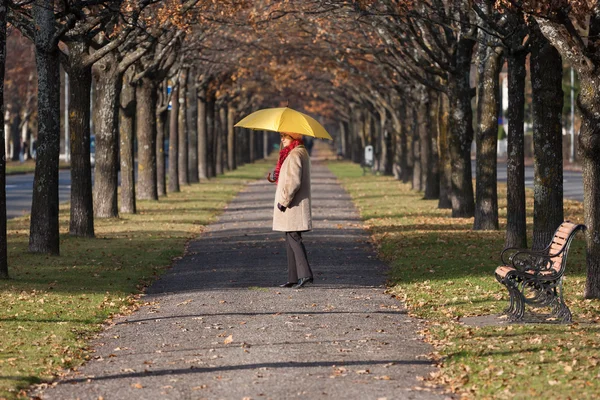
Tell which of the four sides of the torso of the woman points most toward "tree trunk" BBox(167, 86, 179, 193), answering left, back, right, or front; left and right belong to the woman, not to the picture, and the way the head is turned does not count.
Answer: right

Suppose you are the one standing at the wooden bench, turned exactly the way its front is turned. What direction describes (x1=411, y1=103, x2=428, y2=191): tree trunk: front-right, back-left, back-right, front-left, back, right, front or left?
right

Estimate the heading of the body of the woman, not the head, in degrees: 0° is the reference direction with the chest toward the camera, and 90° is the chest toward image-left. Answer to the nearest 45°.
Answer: approximately 90°

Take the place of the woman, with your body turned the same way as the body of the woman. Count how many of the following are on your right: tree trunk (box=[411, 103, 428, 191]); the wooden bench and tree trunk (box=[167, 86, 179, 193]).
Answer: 2

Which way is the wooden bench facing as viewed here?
to the viewer's left

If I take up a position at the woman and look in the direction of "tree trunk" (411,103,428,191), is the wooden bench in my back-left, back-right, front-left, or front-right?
back-right

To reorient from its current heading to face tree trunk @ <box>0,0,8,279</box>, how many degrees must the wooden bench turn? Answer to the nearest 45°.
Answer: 0° — it already faces it

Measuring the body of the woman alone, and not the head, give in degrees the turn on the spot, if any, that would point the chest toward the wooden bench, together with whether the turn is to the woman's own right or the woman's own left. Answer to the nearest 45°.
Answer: approximately 135° to the woman's own left

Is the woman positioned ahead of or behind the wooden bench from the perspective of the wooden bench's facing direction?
ahead

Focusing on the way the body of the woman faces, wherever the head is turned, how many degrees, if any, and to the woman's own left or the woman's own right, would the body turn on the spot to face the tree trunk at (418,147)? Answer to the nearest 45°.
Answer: approximately 90° to the woman's own right
